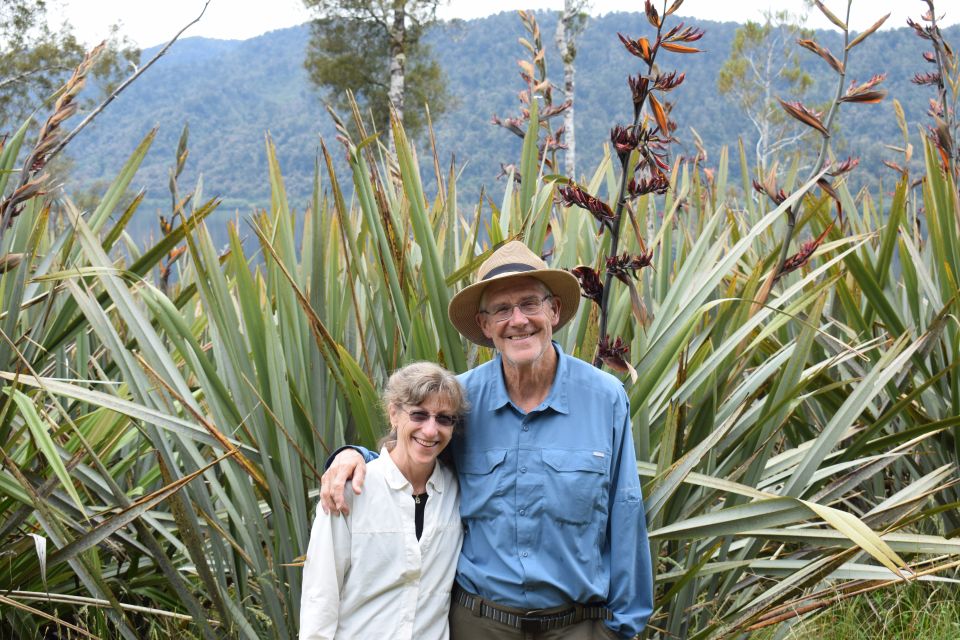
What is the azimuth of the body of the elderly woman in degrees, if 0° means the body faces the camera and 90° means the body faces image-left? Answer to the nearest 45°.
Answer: approximately 315°

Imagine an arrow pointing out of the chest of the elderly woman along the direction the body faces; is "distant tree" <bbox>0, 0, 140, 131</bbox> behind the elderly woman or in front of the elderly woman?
behind

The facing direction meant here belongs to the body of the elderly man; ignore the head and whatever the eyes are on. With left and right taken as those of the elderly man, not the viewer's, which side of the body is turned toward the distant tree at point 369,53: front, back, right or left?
back

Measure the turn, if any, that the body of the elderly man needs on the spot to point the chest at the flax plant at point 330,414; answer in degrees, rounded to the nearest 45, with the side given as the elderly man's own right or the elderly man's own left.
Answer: approximately 135° to the elderly man's own right

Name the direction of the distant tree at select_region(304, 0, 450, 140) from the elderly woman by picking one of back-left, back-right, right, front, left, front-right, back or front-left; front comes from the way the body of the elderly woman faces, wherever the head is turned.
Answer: back-left

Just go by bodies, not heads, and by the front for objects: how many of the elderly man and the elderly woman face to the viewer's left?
0

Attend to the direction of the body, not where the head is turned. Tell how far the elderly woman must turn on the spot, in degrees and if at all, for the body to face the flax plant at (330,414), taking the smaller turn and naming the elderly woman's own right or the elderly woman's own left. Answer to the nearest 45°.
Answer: approximately 135° to the elderly woman's own left

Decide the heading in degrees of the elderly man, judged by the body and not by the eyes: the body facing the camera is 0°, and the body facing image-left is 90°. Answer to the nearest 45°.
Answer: approximately 0°

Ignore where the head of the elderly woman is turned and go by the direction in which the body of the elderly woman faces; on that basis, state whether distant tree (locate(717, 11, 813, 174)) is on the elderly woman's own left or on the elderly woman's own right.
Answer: on the elderly woman's own left
